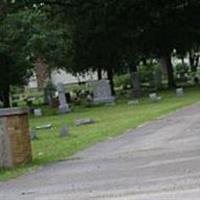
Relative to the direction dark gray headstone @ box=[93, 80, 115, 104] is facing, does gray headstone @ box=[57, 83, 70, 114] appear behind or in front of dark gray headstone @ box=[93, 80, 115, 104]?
in front

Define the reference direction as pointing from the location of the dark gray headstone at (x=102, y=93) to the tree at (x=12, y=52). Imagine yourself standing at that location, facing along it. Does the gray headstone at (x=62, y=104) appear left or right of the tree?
left

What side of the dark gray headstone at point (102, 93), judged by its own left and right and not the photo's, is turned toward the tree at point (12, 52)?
right

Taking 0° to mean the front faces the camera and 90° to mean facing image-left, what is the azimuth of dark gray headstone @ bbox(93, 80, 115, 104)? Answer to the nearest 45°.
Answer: approximately 0°

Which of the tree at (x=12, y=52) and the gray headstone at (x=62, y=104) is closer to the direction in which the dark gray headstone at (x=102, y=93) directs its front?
the gray headstone

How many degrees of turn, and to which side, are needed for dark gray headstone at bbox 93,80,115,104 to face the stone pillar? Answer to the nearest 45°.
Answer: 0° — it already faces it
